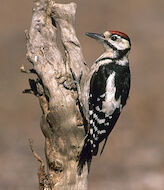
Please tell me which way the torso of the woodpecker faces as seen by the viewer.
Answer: to the viewer's left
